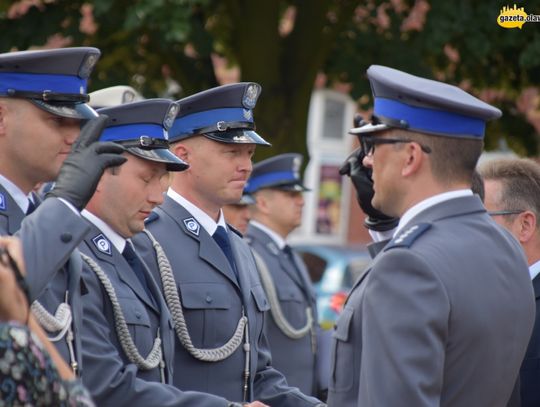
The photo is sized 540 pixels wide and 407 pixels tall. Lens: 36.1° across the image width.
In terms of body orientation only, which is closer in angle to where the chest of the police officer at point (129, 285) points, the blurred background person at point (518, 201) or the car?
the blurred background person

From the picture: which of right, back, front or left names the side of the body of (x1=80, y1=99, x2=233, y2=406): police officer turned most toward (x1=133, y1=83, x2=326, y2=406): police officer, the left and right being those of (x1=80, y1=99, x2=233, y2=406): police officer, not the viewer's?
left

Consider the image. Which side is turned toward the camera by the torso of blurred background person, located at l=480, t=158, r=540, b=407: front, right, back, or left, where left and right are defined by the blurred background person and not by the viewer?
left

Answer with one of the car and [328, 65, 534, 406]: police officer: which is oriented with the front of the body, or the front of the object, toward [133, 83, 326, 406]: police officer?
[328, 65, 534, 406]: police officer

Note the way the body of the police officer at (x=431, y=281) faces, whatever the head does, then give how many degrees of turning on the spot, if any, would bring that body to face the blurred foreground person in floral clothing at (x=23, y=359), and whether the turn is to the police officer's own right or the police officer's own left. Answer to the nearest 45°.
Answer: approximately 90° to the police officer's own left

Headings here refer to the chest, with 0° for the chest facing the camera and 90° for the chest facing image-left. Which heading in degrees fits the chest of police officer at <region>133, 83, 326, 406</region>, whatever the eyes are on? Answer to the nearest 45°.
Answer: approximately 315°

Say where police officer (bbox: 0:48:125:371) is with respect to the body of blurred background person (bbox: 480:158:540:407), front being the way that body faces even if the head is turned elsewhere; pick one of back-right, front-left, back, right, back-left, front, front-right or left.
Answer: front-left

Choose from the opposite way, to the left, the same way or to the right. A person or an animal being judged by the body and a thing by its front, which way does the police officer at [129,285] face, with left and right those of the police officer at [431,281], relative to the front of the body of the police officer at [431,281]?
the opposite way

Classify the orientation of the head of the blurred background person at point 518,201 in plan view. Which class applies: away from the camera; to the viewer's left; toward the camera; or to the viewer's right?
to the viewer's left

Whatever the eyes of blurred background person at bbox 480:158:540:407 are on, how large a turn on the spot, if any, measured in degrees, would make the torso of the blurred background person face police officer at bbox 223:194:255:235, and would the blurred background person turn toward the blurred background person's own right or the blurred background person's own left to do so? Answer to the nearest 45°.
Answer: approximately 45° to the blurred background person's own right
